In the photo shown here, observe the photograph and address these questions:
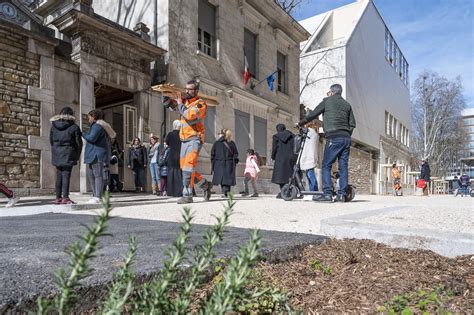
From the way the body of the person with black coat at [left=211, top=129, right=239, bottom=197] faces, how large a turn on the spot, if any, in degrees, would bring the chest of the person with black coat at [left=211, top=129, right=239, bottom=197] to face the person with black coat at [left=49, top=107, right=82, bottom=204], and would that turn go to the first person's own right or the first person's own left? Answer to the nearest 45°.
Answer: approximately 135° to the first person's own left

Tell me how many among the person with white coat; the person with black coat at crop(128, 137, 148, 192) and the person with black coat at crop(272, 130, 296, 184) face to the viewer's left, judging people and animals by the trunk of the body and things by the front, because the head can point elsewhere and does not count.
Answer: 1

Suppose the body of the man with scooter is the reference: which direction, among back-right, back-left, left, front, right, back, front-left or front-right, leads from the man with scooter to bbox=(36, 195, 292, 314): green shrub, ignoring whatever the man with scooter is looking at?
back-left

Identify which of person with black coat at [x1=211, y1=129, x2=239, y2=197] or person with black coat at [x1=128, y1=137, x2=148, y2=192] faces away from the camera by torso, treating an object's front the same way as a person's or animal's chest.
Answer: person with black coat at [x1=211, y1=129, x2=239, y2=197]

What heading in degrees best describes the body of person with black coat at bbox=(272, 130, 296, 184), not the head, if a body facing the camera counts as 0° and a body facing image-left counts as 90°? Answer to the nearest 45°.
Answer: approximately 180°

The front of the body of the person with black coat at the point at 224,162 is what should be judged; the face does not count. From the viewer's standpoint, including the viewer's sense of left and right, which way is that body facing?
facing away from the viewer

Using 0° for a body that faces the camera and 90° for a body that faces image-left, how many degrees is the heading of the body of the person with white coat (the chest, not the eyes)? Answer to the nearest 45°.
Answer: approximately 90°

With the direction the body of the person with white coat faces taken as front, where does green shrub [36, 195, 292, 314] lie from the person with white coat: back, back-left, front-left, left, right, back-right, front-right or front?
left

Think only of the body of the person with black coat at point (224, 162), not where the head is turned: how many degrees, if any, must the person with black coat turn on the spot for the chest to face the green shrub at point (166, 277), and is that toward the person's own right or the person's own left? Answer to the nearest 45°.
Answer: approximately 180°

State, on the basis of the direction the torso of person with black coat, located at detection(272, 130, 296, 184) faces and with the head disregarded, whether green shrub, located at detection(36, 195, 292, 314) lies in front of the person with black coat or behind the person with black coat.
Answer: behind

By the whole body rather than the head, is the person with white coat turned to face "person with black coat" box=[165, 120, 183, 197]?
no

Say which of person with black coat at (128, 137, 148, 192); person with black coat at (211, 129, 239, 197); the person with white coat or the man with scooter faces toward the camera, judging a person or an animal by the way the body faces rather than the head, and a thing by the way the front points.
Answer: person with black coat at (128, 137, 148, 192)
